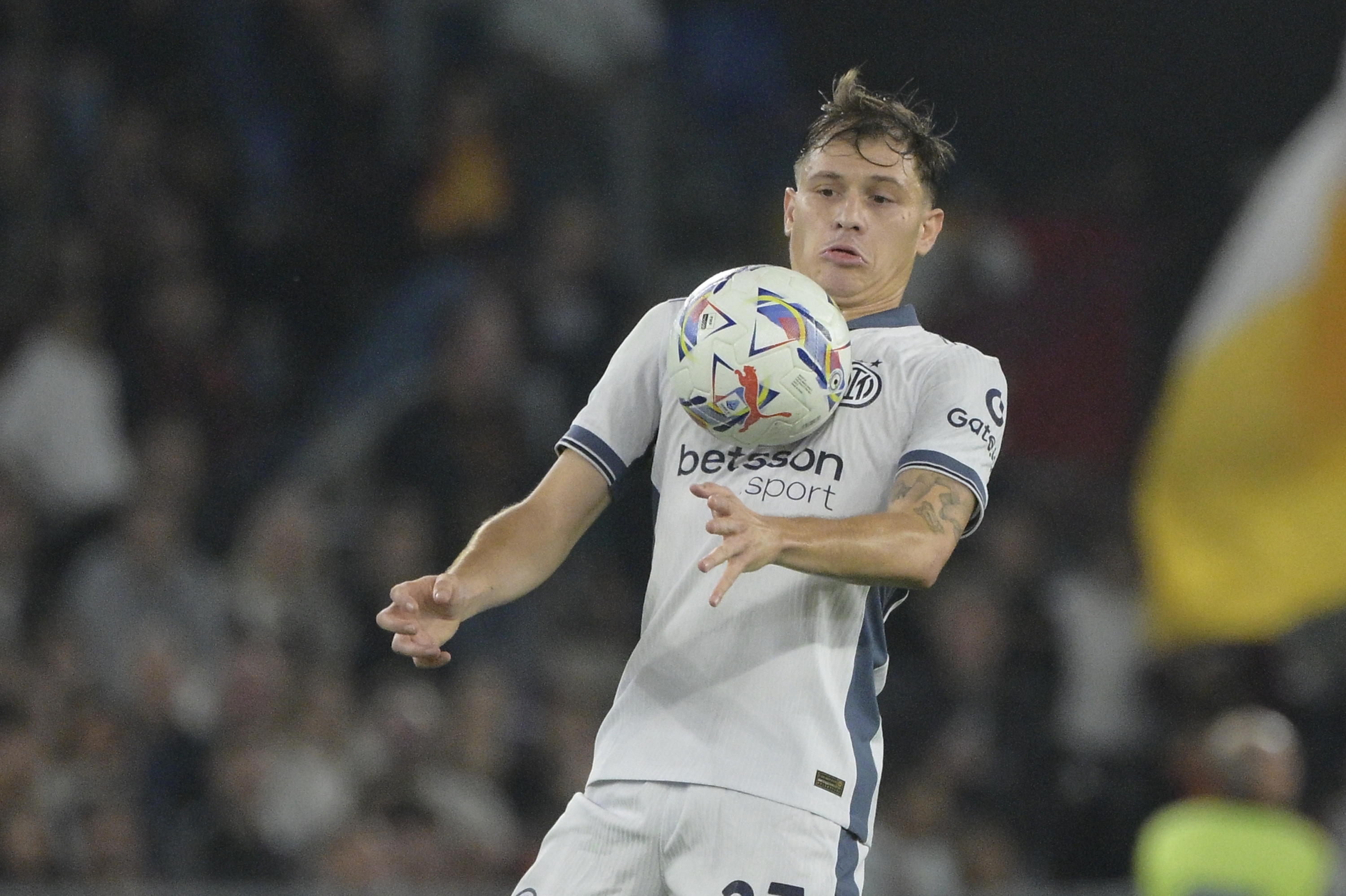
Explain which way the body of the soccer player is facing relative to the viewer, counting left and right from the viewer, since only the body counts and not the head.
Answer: facing the viewer and to the left of the viewer

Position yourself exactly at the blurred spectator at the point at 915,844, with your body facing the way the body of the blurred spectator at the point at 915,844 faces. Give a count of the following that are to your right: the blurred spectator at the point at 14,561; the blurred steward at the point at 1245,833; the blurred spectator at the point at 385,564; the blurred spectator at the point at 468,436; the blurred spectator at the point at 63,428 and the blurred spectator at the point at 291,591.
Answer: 5

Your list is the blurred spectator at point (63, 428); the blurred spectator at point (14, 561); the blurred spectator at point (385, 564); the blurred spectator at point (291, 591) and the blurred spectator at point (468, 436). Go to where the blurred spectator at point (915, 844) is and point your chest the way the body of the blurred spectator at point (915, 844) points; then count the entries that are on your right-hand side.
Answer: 5

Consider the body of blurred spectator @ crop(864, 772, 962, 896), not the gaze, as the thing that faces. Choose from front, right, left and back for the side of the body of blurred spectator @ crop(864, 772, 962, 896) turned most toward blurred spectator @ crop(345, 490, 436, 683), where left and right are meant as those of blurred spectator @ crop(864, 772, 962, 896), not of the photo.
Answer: right

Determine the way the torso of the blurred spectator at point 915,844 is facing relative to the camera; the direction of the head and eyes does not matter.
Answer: toward the camera

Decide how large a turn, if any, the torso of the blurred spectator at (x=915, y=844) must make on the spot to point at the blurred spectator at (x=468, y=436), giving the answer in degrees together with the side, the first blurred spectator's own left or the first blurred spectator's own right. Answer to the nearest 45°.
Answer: approximately 90° to the first blurred spectator's own right

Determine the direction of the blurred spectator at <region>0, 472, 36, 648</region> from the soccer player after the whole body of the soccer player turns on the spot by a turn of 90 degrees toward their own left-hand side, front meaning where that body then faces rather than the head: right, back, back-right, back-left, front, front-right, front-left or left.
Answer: left

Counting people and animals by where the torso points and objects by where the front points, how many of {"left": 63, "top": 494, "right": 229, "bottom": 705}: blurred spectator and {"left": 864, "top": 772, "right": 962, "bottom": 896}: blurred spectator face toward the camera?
2

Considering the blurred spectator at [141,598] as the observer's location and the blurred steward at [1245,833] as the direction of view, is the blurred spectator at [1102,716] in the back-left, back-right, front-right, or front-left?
front-left

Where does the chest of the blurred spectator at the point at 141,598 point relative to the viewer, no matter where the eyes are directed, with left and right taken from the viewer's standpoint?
facing the viewer

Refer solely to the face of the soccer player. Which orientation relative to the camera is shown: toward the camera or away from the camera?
toward the camera
